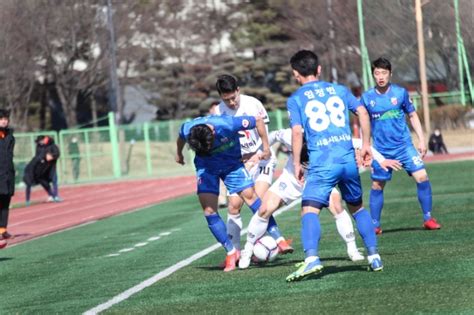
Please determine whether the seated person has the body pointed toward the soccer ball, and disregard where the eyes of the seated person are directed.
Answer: yes

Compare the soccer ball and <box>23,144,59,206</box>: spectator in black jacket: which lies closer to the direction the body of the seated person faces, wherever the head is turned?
the soccer ball

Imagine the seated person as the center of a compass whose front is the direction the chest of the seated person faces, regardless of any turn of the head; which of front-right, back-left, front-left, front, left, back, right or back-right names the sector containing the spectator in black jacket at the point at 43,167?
front-right

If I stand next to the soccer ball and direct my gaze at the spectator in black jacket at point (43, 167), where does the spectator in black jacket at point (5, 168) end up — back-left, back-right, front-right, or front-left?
front-left

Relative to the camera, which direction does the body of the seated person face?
toward the camera

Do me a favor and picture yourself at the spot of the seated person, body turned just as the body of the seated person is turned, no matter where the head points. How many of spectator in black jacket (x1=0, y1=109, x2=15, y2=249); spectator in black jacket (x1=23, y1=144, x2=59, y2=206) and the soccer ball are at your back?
0

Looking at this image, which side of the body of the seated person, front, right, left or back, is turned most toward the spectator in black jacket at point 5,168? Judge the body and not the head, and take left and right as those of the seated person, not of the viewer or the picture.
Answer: front
